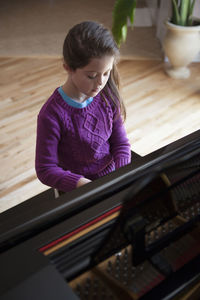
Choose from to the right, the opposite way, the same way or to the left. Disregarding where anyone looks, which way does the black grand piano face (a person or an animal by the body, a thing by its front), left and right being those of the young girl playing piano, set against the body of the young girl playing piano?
the opposite way

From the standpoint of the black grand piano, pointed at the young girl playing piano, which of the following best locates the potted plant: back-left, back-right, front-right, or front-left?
front-right

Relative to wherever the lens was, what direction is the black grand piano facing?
facing away from the viewer and to the left of the viewer

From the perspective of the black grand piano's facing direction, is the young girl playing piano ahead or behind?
ahead

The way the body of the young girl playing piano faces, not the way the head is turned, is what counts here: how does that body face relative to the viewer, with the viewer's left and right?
facing the viewer and to the right of the viewer

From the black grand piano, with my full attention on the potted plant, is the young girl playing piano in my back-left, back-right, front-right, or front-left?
front-left

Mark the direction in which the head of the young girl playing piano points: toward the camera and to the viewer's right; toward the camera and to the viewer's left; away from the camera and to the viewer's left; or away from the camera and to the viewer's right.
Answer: toward the camera and to the viewer's right

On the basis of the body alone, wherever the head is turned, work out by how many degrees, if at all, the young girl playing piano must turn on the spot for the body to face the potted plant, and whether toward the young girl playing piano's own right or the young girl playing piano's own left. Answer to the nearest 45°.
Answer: approximately 135° to the young girl playing piano's own left

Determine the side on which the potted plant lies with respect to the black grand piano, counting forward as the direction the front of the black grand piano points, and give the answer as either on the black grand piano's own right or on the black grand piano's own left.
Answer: on the black grand piano's own right

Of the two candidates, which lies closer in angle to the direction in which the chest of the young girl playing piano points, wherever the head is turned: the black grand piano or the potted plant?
the black grand piano
